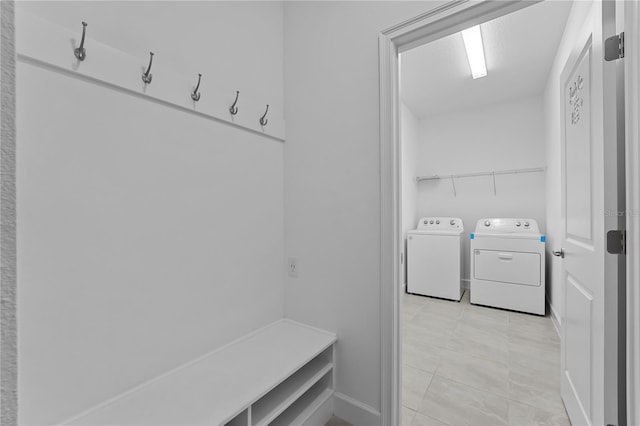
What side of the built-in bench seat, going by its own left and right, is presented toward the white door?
front

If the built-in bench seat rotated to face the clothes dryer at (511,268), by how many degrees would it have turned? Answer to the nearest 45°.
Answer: approximately 45° to its left

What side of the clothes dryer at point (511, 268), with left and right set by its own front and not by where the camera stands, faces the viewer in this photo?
front

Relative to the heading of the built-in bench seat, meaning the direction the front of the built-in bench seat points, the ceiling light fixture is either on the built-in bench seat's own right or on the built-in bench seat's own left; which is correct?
on the built-in bench seat's own left

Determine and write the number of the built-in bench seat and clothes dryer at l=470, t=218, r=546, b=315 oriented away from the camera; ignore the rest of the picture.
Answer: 0

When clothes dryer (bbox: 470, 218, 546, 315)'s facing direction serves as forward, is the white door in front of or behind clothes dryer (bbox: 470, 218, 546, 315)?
in front

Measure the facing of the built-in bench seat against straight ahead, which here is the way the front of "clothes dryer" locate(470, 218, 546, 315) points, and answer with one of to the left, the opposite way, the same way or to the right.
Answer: to the left

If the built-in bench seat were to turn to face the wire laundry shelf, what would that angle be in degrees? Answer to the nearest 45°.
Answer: approximately 45° to its left

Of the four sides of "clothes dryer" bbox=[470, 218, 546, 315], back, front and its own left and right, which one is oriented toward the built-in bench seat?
front

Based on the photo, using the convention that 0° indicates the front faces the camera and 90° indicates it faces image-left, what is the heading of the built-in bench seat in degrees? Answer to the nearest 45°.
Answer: approximately 315°
